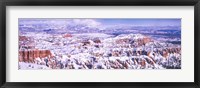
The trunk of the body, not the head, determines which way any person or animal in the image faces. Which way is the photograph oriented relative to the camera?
toward the camera
